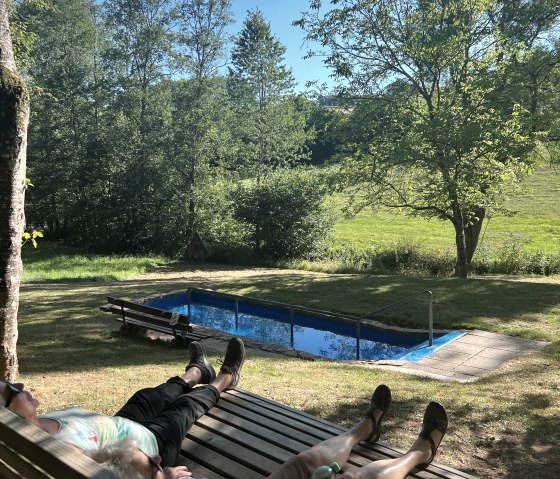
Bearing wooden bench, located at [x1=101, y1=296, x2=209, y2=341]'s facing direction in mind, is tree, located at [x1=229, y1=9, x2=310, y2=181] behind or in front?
in front

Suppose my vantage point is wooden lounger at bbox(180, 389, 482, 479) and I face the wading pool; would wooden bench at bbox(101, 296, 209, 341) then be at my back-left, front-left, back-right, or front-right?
front-left

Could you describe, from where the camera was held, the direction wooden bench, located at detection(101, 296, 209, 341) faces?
facing away from the viewer and to the right of the viewer

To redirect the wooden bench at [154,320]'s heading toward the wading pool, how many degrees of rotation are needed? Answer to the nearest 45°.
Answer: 0° — it already faces it

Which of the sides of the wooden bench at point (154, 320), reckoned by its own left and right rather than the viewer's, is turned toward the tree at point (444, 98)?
front

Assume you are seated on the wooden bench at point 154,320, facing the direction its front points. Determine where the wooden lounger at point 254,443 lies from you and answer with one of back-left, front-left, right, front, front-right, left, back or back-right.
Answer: back-right

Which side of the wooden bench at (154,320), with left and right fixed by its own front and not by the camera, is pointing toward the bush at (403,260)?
front

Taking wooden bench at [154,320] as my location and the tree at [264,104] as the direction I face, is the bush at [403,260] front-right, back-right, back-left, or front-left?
front-right
